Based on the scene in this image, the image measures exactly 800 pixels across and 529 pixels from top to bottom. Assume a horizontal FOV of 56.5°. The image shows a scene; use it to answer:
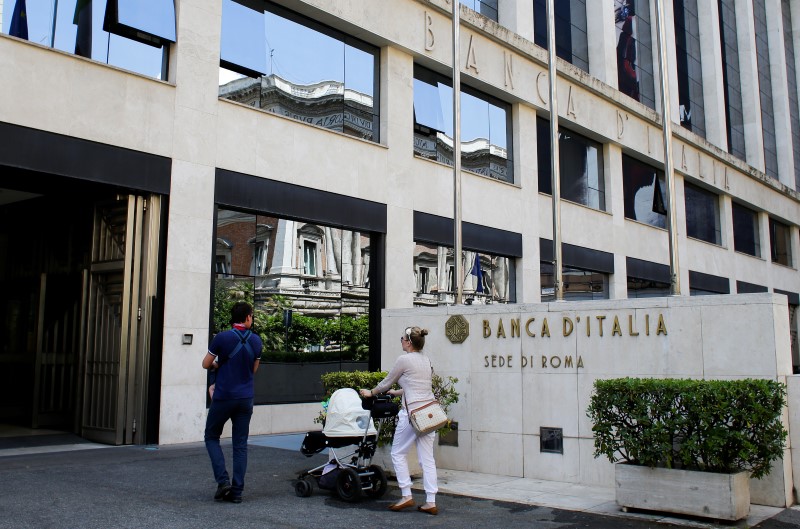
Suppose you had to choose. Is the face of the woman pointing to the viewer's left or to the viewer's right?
to the viewer's left

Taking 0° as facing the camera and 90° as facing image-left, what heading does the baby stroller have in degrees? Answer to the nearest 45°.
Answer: approximately 135°

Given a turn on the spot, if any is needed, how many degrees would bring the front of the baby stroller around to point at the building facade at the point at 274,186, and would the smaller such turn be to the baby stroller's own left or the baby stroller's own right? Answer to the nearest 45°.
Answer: approximately 45° to the baby stroller's own right

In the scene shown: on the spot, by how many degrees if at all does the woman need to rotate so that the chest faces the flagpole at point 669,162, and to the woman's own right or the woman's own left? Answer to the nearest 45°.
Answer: approximately 135° to the woman's own right

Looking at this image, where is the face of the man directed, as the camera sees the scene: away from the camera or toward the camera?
away from the camera

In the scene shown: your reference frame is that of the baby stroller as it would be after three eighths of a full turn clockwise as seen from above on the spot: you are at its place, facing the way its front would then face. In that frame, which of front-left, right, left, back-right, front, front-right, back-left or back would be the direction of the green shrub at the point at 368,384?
left

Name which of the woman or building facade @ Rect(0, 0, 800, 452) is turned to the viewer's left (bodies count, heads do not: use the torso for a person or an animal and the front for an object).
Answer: the woman

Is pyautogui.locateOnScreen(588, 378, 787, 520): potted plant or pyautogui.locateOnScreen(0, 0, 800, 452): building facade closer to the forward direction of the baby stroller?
the building facade

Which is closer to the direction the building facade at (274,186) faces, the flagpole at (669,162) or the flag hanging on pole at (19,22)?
the flagpole

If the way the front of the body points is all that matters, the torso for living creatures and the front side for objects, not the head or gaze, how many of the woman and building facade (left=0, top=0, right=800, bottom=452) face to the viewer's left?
1

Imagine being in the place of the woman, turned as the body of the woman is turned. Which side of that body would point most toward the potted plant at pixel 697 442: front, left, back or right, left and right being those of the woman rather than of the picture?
back

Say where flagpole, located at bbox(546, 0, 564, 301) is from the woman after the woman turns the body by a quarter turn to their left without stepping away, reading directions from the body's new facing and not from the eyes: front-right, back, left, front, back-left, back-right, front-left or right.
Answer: back-left

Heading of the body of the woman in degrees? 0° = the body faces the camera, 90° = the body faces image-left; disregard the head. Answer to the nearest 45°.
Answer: approximately 90°

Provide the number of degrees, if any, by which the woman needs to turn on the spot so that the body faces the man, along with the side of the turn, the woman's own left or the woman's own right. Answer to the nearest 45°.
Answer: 0° — they already face them
